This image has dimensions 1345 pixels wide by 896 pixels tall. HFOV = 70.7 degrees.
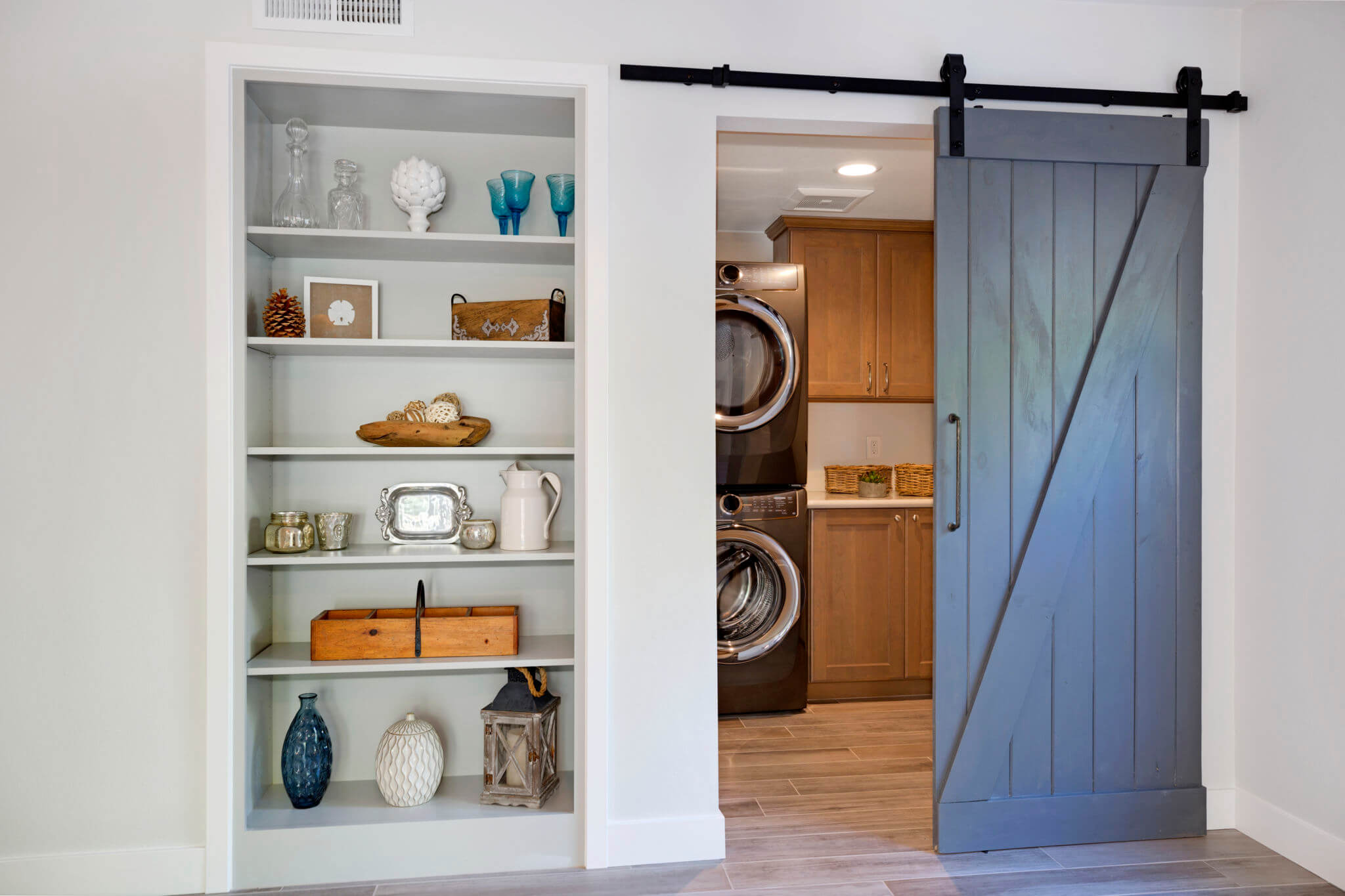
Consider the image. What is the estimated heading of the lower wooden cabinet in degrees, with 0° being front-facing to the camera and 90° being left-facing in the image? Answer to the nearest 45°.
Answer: approximately 0°

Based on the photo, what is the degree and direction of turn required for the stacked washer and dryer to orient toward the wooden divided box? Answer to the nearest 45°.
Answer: approximately 45° to its right

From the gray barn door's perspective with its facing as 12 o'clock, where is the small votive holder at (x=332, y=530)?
The small votive holder is roughly at 2 o'clock from the gray barn door.

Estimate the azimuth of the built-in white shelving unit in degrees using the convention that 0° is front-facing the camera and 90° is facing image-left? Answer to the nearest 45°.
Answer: approximately 0°

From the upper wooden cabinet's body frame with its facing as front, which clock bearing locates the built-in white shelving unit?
The built-in white shelving unit is roughly at 1 o'clock from the upper wooden cabinet.
